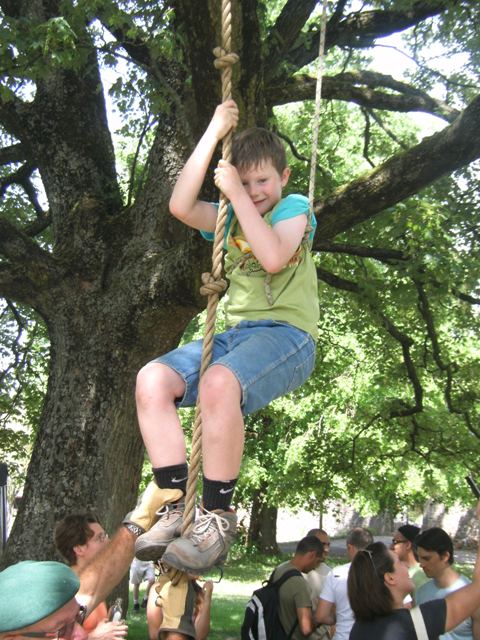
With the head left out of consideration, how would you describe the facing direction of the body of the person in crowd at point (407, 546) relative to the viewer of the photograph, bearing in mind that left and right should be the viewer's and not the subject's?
facing to the left of the viewer

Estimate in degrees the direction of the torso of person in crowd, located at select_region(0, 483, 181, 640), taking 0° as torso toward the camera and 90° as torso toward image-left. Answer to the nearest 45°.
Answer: approximately 270°

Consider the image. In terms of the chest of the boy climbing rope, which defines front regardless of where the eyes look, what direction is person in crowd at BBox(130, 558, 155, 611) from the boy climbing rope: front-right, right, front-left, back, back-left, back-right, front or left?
back-right

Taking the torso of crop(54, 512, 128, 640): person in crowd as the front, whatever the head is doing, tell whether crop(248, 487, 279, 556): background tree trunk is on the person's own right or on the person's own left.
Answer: on the person's own left

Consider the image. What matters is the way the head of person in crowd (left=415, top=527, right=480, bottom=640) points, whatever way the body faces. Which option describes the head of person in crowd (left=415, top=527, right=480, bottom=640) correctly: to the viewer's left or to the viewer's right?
to the viewer's left

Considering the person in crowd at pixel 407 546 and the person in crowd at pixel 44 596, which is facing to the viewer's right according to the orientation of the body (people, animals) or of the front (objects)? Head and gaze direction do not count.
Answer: the person in crowd at pixel 44 596
